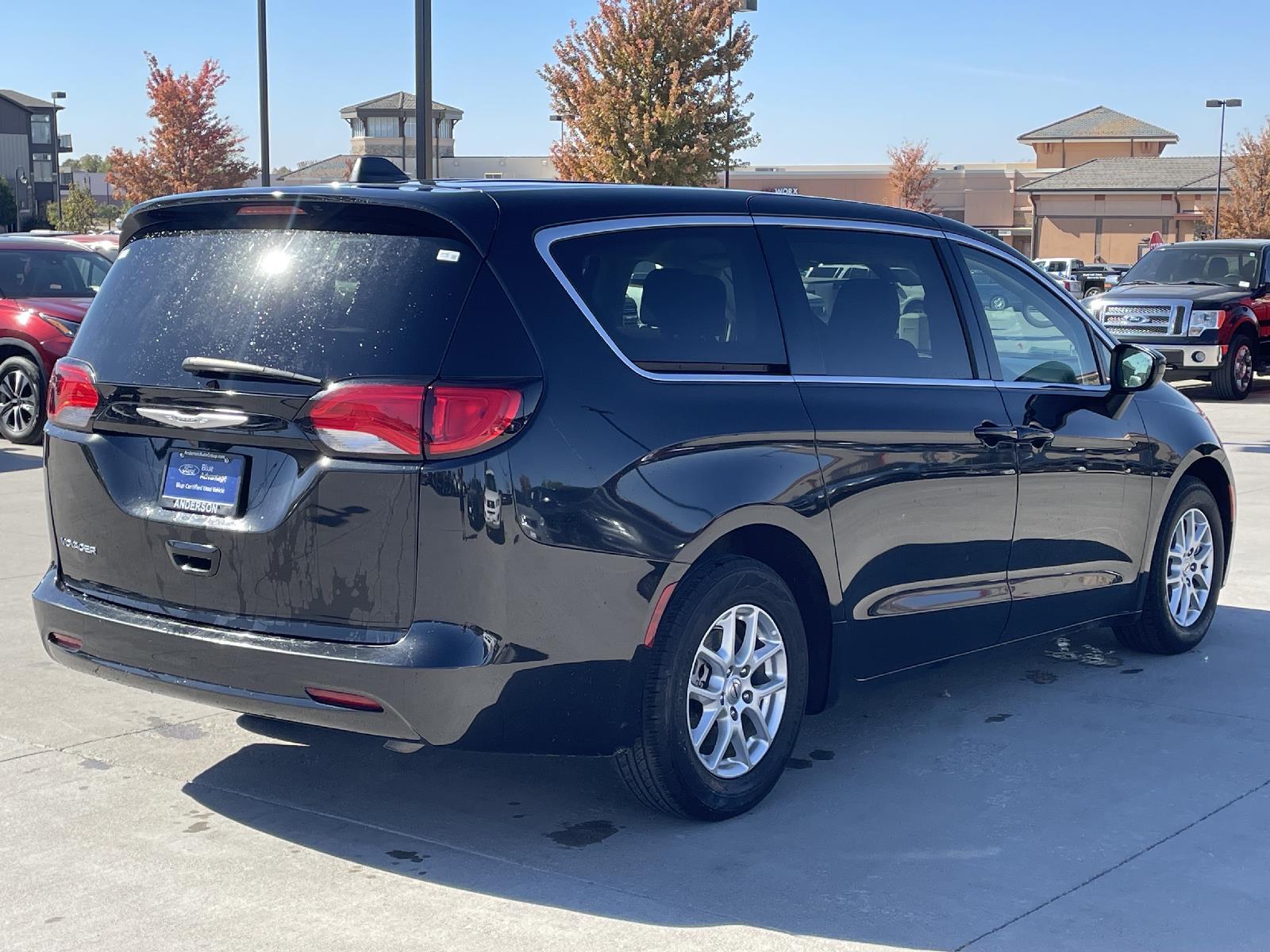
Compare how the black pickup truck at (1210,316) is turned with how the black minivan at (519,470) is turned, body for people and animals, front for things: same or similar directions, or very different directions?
very different directions

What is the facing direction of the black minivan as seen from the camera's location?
facing away from the viewer and to the right of the viewer

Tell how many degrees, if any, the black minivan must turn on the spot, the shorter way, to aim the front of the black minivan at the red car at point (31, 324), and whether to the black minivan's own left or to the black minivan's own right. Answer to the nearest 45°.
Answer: approximately 90° to the black minivan's own left

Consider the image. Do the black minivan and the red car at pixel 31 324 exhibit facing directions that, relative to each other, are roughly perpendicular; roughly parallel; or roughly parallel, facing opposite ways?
roughly perpendicular

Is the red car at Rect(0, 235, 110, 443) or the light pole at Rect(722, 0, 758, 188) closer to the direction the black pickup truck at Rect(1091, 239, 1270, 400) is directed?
the red car

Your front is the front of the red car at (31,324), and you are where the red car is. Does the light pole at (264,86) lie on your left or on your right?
on your left

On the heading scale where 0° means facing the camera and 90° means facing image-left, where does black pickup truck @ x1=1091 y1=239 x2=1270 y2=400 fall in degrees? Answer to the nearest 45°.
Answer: approximately 45°

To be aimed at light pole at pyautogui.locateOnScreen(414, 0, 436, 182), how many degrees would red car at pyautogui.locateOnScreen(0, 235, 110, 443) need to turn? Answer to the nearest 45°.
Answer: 0° — it already faces it

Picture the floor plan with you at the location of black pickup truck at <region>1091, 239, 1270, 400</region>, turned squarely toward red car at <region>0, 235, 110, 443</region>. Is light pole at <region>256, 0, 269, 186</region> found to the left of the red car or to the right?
right

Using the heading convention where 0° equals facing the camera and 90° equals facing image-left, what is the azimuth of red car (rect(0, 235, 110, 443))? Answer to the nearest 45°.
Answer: approximately 315°

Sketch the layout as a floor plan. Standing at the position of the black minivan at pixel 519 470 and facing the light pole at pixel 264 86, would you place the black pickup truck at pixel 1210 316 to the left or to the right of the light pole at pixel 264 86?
right
